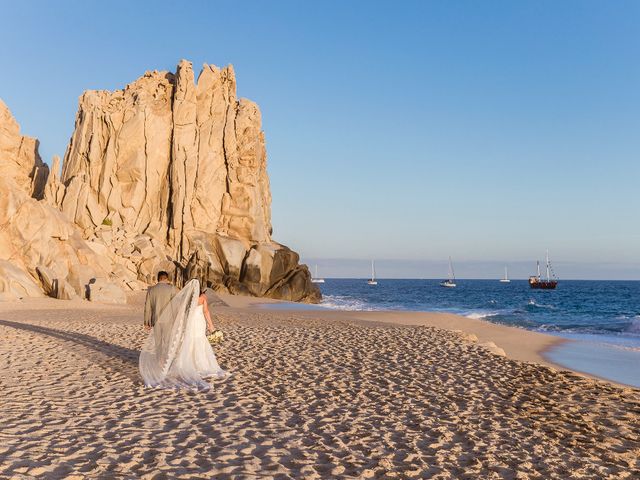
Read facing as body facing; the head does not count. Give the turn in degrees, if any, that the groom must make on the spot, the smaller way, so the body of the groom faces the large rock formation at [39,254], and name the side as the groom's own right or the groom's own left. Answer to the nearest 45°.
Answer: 0° — they already face it

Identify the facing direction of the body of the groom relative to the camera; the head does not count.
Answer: away from the camera

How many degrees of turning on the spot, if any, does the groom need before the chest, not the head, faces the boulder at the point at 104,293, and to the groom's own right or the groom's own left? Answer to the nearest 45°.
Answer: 0° — they already face it

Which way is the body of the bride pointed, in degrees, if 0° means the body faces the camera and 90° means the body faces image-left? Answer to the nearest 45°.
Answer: approximately 225°

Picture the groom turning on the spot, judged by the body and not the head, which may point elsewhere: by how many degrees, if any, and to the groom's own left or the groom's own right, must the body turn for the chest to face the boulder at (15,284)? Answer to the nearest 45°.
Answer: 0° — they already face it

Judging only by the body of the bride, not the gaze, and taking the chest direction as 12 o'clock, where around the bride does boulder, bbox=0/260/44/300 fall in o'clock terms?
The boulder is roughly at 10 o'clock from the bride.

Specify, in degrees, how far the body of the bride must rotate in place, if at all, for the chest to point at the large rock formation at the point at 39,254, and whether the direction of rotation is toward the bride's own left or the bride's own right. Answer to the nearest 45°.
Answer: approximately 45° to the bride's own left
